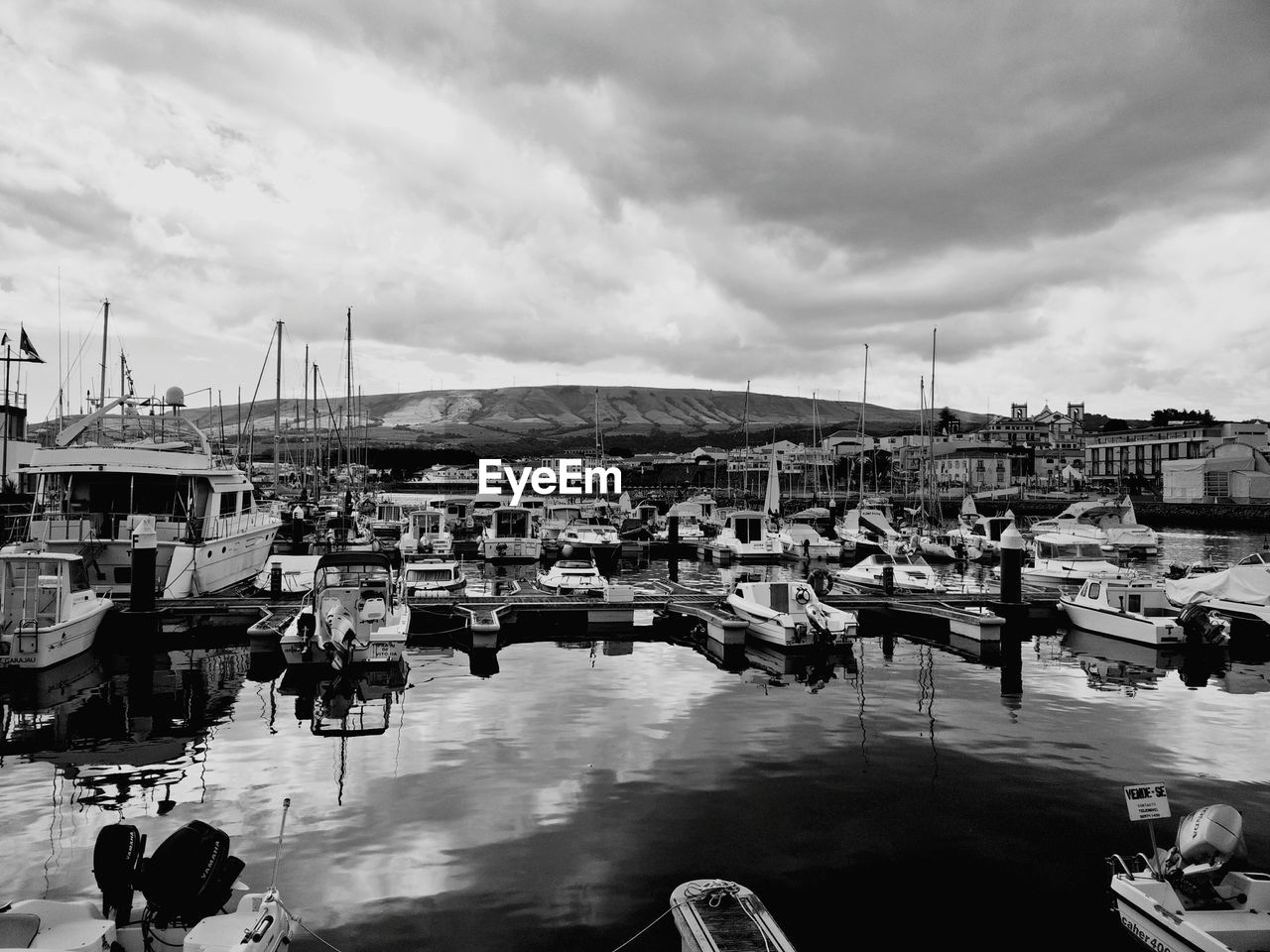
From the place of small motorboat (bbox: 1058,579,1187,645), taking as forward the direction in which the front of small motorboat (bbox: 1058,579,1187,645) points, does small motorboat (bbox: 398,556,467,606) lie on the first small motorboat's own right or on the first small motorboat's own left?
on the first small motorboat's own left

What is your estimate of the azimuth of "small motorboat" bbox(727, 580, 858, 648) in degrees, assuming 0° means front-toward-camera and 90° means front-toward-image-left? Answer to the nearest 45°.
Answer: approximately 135°

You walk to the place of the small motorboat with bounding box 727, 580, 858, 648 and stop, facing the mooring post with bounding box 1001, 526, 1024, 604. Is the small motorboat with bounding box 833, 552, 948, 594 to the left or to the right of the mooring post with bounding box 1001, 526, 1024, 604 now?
left

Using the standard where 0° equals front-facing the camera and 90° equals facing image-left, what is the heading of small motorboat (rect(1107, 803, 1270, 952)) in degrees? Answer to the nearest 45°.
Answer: approximately 315°

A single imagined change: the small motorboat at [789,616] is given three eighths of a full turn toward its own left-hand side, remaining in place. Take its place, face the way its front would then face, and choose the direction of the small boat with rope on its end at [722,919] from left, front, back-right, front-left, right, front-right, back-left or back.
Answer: front

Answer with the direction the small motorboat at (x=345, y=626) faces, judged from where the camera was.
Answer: facing away from the viewer

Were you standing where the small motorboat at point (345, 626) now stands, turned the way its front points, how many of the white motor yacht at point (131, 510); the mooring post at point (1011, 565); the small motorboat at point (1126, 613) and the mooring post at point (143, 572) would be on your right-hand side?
2

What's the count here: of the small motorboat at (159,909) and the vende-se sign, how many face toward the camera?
2

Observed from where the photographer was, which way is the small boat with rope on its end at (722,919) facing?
facing away from the viewer and to the left of the viewer

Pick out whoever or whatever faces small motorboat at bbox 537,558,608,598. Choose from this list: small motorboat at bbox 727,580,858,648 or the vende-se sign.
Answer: small motorboat at bbox 727,580,858,648

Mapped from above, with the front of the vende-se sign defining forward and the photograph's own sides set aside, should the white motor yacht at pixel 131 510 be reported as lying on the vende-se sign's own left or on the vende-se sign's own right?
on the vende-se sign's own right
